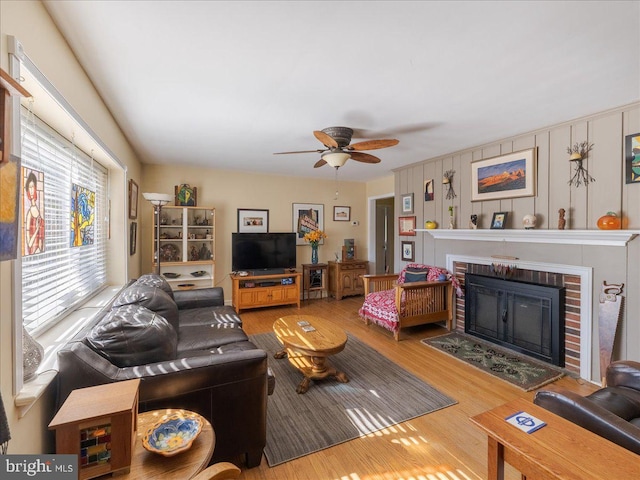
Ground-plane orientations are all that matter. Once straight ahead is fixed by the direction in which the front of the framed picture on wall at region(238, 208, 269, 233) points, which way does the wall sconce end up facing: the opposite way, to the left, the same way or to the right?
to the right

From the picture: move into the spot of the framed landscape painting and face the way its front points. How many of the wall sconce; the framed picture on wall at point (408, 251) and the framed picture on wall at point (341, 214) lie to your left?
1

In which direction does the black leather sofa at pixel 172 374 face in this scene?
to the viewer's right

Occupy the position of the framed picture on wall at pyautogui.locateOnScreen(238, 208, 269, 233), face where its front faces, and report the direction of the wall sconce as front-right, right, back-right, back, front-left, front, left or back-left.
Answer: front-left

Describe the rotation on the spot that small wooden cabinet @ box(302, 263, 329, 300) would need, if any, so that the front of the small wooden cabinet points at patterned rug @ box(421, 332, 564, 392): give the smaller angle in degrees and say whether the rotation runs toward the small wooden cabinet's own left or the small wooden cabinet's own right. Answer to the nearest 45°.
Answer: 0° — it already faces it

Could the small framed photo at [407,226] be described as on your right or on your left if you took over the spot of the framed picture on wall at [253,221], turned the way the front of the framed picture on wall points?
on your left

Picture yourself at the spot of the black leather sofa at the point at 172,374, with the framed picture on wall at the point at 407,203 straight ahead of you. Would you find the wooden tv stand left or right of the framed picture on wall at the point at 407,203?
left

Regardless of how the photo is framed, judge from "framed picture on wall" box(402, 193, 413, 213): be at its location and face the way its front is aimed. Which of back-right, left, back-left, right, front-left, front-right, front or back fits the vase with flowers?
front-right
